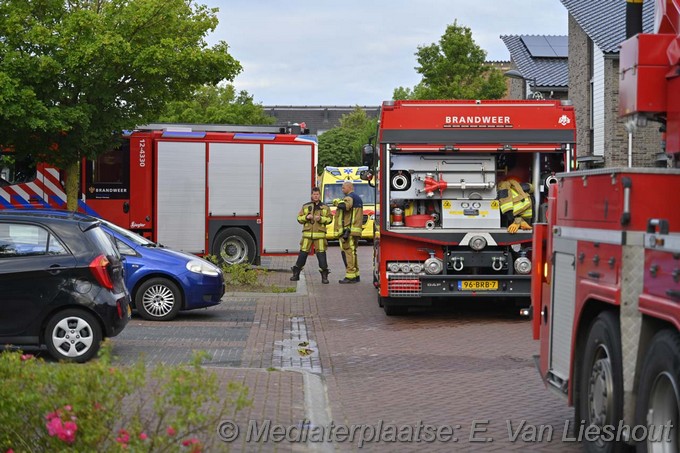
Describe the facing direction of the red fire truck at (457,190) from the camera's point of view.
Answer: facing away from the viewer

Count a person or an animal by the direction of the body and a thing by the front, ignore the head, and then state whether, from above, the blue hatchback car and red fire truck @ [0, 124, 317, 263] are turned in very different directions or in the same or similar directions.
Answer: very different directions

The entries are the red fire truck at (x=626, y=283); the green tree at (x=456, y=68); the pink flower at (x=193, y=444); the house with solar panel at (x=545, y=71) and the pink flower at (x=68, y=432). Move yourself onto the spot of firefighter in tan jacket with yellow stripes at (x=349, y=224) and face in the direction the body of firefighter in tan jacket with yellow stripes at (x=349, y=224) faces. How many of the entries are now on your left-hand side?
3

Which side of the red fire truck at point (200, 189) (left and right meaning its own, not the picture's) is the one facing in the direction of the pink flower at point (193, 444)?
left

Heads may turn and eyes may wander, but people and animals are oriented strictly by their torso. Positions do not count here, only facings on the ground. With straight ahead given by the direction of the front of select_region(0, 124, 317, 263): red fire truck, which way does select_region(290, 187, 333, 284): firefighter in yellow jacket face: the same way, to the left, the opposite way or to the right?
to the left

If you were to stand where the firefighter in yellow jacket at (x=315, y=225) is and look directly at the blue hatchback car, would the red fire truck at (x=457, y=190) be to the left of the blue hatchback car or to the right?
left

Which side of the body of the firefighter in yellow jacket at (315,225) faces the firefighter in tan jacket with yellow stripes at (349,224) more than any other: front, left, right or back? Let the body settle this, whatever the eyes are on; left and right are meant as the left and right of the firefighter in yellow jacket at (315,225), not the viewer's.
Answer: left

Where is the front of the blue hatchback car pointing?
to the viewer's right

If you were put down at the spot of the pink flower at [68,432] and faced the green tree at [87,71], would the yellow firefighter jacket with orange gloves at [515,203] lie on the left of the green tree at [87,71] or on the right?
right

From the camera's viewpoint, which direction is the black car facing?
to the viewer's left

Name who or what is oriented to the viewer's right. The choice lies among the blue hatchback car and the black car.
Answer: the blue hatchback car
